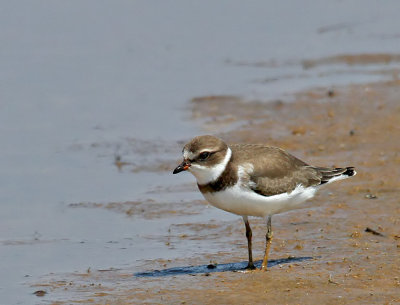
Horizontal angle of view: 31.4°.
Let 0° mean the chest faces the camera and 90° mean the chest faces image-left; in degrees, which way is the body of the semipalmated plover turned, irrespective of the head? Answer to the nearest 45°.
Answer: approximately 90°
